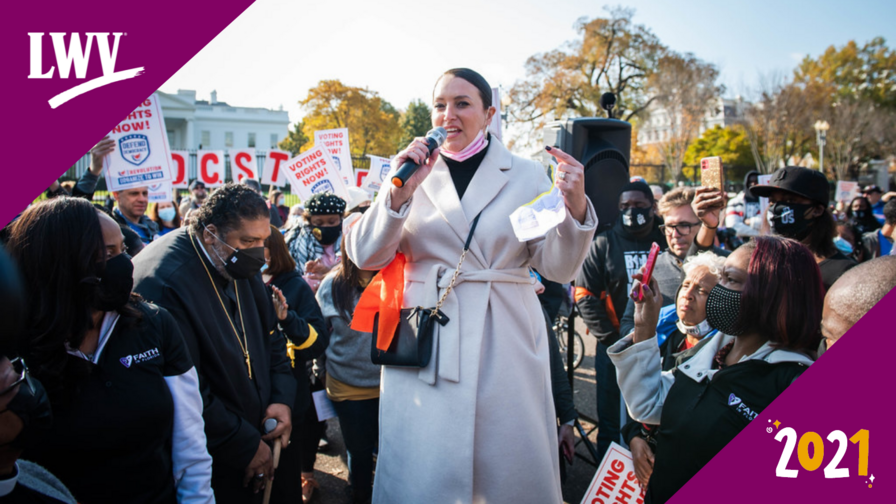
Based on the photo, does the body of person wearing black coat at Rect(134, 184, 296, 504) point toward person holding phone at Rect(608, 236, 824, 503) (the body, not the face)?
yes

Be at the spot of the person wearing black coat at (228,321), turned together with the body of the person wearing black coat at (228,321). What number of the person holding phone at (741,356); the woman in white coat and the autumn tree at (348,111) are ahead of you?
2

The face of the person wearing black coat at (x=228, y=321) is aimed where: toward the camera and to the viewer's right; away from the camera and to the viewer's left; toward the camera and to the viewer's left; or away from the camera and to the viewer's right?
toward the camera and to the viewer's right

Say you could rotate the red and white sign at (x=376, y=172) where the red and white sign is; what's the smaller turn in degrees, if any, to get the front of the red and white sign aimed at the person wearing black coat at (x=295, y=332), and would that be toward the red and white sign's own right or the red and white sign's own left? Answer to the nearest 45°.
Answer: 0° — it already faces them

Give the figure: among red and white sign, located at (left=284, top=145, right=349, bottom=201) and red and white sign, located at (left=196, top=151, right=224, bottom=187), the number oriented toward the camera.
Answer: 2

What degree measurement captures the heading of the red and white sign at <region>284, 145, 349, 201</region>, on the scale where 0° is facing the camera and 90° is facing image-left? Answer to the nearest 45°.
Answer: approximately 0°

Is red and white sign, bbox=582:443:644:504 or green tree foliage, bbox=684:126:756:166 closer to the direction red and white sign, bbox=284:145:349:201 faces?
the red and white sign
